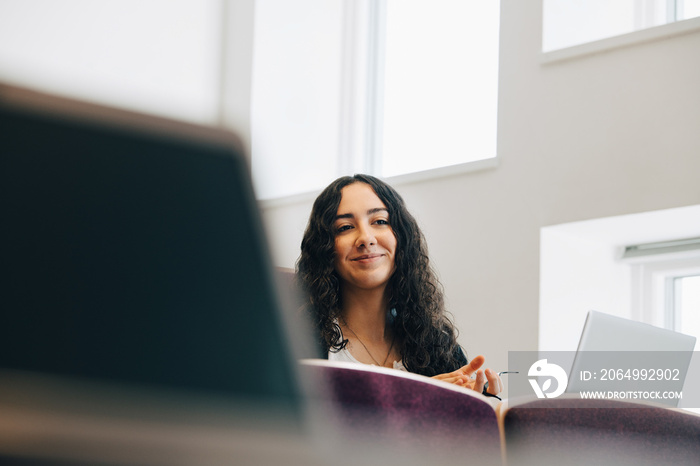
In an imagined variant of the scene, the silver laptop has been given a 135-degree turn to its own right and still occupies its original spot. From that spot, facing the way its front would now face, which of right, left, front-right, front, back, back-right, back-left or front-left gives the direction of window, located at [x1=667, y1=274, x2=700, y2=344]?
left

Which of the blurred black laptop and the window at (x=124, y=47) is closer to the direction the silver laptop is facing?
the window

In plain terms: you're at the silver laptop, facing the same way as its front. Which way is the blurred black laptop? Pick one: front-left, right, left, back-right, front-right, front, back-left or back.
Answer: back-left

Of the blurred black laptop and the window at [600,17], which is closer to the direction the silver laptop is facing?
the window

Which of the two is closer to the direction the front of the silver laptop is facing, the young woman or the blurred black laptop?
the young woman

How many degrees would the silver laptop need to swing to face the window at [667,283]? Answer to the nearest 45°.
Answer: approximately 45° to its right

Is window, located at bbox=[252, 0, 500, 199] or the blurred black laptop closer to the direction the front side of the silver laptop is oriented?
the window

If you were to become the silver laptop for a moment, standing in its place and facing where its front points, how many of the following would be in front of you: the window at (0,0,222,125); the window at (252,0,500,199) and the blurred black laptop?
2

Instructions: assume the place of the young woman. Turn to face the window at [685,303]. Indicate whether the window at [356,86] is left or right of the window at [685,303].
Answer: left

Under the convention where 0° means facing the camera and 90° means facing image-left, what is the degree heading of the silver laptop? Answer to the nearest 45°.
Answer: approximately 135°

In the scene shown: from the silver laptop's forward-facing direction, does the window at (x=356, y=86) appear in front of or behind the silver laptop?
in front

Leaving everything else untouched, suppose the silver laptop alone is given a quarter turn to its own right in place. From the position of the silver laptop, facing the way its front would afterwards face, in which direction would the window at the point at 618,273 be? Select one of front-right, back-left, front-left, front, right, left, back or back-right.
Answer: front-left

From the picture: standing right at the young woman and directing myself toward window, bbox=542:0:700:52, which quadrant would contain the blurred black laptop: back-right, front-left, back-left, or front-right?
back-right
